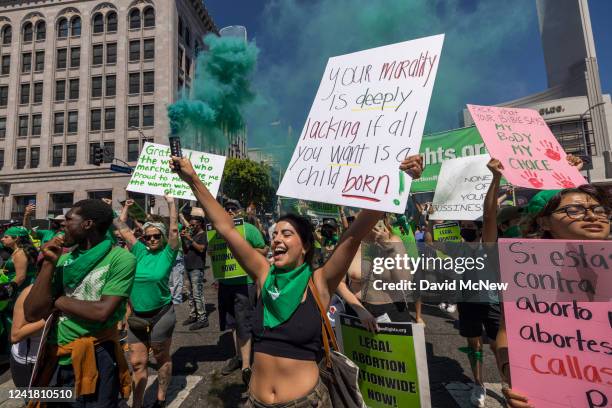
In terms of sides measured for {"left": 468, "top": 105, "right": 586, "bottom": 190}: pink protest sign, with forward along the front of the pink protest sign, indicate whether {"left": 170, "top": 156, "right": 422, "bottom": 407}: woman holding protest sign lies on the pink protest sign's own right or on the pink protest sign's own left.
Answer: on the pink protest sign's own right

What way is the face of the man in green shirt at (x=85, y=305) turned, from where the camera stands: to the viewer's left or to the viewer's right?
to the viewer's left

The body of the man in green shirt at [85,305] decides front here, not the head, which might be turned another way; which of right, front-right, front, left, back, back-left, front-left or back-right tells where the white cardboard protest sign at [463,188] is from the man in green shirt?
back-left

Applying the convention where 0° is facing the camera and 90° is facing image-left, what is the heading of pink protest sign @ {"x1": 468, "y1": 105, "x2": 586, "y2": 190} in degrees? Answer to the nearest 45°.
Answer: approximately 0°

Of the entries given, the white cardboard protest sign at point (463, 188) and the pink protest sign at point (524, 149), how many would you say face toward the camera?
2

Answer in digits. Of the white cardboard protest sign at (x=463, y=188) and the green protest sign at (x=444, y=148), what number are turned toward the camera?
2

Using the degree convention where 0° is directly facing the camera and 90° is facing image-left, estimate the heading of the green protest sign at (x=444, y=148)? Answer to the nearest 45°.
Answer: approximately 0°

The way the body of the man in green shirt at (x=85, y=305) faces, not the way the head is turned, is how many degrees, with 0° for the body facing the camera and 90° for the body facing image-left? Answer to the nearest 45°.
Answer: approximately 45°

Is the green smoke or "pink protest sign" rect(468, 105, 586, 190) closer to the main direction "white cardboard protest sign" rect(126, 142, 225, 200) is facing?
the pink protest sign

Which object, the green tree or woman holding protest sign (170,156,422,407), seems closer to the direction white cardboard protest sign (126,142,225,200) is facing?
the woman holding protest sign
